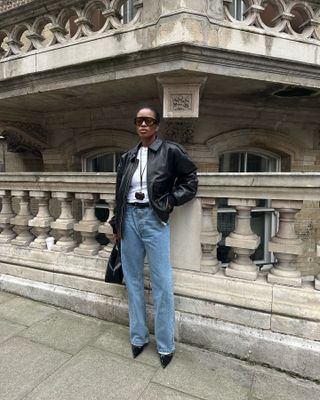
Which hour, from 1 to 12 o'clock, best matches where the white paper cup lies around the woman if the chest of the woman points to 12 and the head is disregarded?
The white paper cup is roughly at 3 o'clock from the woman.

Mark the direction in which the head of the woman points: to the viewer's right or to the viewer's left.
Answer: to the viewer's left

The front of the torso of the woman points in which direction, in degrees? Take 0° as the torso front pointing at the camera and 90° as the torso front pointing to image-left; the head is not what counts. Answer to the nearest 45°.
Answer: approximately 45°
